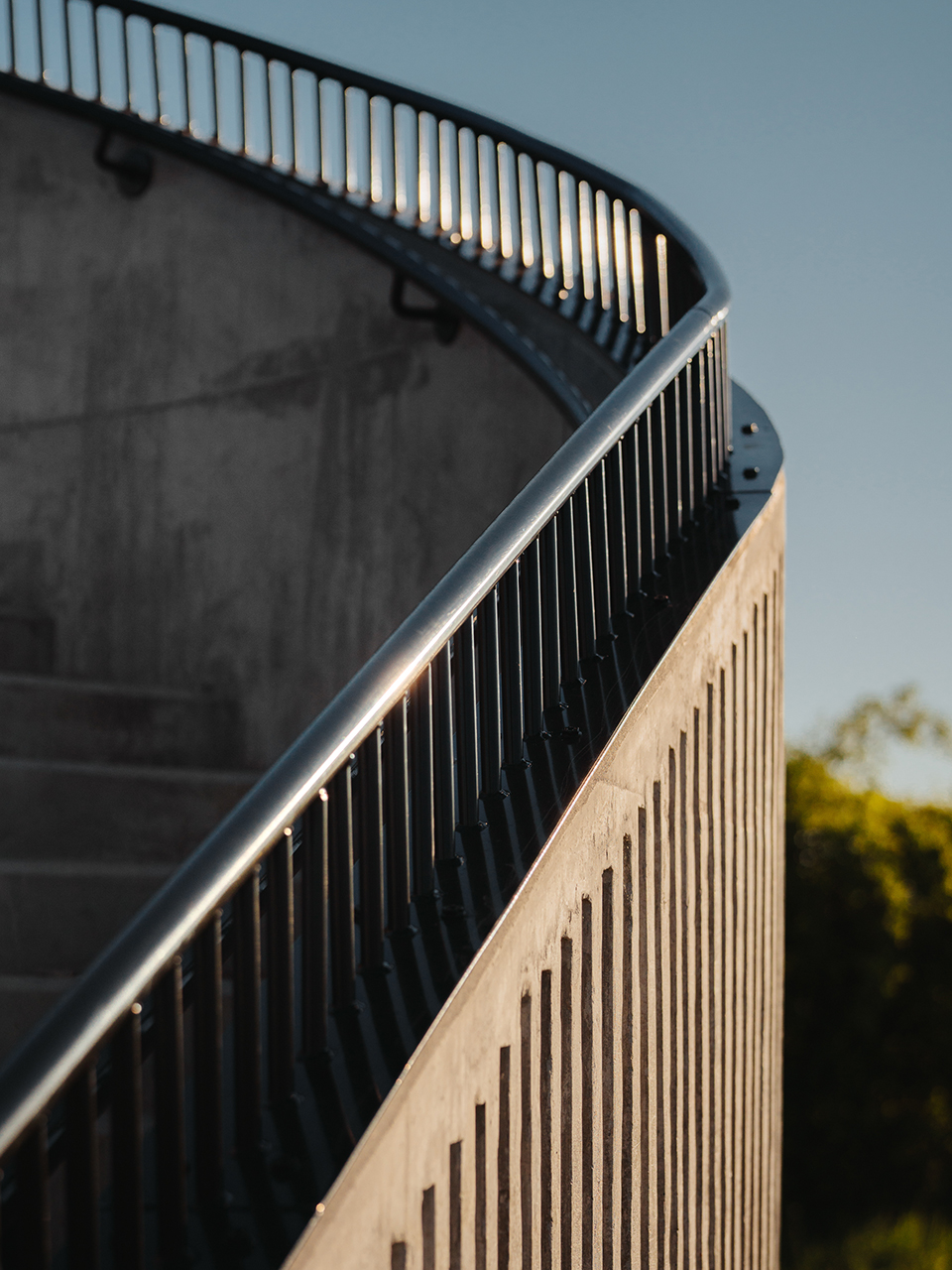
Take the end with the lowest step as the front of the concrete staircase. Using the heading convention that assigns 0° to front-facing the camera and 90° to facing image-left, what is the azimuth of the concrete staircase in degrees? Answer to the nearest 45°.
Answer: approximately 0°

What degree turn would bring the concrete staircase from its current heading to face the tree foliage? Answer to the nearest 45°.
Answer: approximately 135° to its left
